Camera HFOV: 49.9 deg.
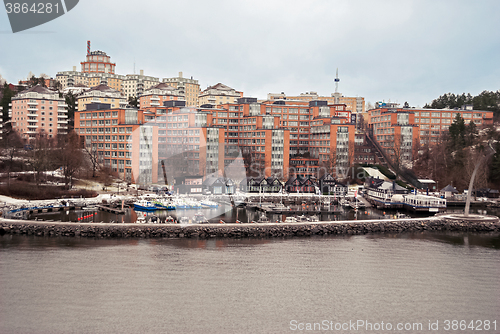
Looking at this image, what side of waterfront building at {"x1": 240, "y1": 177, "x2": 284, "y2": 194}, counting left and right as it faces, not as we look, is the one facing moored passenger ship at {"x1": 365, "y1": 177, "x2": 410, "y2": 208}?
left

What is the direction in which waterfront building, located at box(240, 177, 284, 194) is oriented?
toward the camera

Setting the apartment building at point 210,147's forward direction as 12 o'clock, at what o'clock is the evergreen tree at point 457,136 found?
The evergreen tree is roughly at 9 o'clock from the apartment building.

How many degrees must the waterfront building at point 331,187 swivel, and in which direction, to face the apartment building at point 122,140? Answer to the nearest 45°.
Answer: approximately 90° to its right

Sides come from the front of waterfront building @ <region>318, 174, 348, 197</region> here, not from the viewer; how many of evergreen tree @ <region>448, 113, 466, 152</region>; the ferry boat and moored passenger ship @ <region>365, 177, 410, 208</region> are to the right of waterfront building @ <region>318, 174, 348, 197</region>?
0

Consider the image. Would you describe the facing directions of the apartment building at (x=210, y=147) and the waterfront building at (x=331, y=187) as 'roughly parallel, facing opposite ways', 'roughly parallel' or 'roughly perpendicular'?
roughly parallel

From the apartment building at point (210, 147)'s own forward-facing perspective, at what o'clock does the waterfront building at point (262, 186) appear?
The waterfront building is roughly at 11 o'clock from the apartment building.

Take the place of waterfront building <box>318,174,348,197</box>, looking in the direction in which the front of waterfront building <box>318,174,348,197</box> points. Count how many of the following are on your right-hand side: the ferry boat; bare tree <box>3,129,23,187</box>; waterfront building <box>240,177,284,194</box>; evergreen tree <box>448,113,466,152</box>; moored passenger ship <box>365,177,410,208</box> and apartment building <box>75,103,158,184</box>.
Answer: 3

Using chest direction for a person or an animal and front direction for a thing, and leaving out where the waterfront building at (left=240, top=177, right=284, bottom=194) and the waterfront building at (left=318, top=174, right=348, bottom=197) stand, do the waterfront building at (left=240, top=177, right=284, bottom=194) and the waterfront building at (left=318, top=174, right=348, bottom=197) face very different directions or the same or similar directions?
same or similar directions

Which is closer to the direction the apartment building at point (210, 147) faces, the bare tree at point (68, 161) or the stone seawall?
the stone seawall

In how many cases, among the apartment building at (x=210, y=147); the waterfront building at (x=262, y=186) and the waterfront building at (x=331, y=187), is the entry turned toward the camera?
3

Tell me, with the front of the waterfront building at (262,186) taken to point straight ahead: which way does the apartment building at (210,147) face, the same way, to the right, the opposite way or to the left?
the same way

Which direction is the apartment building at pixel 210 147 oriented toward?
toward the camera

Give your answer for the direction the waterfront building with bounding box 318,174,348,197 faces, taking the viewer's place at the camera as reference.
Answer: facing the viewer

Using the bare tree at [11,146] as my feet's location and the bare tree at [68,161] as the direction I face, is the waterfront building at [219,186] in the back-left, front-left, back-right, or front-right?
front-left
